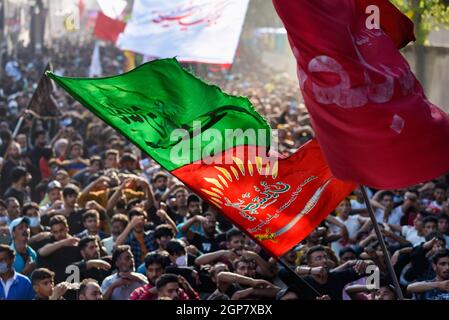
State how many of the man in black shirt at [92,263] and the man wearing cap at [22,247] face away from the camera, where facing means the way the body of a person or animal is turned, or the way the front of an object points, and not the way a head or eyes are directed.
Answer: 0

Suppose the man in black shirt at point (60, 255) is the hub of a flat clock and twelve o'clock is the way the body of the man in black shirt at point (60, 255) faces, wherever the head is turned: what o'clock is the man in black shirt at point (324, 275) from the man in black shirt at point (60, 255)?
the man in black shirt at point (324, 275) is roughly at 10 o'clock from the man in black shirt at point (60, 255).

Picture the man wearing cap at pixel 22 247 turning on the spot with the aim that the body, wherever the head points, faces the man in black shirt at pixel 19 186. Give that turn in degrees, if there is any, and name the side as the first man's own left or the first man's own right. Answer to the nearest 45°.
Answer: approximately 135° to the first man's own left

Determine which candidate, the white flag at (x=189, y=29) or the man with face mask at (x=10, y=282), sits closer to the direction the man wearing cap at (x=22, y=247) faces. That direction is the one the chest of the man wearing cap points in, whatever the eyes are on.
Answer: the man with face mask

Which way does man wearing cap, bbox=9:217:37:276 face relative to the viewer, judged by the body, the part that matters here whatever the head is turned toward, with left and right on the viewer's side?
facing the viewer and to the right of the viewer

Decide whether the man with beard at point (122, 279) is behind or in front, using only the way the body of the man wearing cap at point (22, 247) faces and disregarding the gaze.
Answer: in front

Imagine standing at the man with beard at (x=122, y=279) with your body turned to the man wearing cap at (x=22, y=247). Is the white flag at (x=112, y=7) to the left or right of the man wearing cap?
right

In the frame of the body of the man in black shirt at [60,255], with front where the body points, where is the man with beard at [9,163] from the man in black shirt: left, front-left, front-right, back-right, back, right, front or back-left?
back

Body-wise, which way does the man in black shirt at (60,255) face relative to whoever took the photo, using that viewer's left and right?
facing the viewer

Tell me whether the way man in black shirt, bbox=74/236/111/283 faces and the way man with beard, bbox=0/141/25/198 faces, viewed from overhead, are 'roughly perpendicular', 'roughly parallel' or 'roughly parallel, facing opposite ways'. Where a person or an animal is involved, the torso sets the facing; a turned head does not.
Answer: roughly parallel

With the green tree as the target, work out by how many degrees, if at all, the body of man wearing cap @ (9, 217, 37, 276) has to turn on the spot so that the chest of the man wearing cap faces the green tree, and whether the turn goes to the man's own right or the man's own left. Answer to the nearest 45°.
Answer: approximately 90° to the man's own left

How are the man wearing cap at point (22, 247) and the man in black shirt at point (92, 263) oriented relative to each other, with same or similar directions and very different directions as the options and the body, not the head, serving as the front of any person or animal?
same or similar directions
